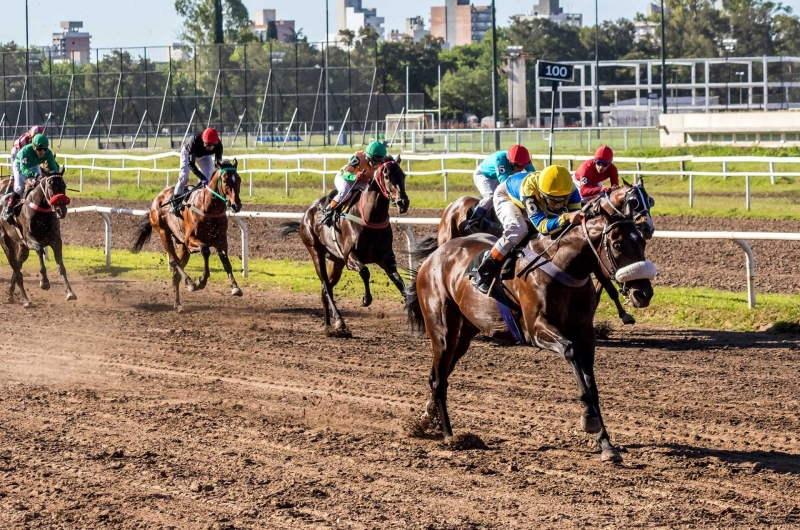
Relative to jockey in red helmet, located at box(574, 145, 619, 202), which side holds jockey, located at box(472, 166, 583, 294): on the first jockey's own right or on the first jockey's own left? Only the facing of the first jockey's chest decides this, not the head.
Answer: on the first jockey's own right

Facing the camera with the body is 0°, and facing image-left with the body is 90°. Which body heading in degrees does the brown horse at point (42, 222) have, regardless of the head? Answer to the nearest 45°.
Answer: approximately 315°

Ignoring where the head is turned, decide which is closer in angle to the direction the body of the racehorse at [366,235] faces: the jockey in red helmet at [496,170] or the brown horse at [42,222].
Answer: the jockey in red helmet

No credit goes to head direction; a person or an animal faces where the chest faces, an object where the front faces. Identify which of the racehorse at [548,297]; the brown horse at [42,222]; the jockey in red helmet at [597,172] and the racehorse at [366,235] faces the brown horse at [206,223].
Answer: the brown horse at [42,222]

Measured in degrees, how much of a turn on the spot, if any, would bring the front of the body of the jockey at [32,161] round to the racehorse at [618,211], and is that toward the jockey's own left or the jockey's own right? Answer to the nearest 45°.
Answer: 0° — they already face it

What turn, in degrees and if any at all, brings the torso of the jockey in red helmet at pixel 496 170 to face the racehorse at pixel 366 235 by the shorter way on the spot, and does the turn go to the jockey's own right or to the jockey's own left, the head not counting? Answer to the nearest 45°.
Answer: approximately 180°

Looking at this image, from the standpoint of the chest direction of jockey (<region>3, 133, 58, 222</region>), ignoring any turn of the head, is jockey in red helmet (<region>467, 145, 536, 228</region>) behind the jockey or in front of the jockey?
in front

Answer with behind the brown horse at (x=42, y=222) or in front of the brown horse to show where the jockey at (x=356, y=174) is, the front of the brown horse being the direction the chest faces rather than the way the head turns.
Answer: in front
